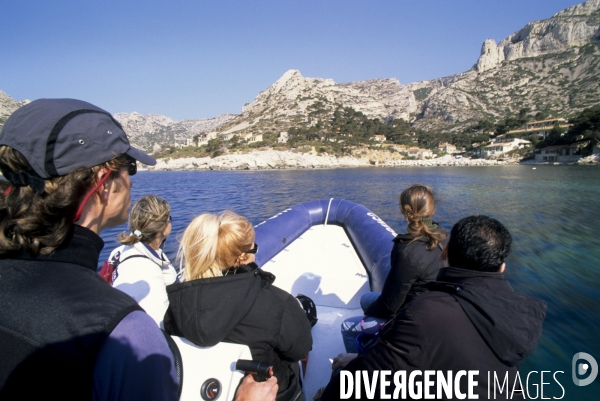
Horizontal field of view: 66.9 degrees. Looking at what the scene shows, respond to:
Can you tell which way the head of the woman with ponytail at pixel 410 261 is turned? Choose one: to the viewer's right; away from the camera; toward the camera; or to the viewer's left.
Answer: away from the camera

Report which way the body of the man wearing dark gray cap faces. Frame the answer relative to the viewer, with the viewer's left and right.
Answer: facing away from the viewer and to the right of the viewer

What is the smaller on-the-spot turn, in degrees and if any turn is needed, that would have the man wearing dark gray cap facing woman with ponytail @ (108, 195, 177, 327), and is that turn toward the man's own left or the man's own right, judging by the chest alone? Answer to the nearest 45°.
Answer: approximately 45° to the man's own left

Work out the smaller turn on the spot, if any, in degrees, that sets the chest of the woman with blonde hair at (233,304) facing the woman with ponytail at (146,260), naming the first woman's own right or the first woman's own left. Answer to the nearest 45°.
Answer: approximately 90° to the first woman's own left

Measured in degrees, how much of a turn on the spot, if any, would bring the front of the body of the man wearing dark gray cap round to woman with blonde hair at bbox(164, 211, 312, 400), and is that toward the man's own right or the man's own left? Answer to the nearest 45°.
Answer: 0° — they already face them

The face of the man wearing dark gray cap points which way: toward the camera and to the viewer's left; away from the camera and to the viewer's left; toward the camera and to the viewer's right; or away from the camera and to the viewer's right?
away from the camera and to the viewer's right

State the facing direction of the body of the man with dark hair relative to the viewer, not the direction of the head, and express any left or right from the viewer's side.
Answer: facing away from the viewer and to the left of the viewer

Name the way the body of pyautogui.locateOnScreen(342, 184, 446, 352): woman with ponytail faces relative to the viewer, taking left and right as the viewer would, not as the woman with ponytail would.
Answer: facing away from the viewer and to the left of the viewer

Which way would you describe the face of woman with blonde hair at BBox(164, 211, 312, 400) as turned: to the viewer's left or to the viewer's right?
to the viewer's right

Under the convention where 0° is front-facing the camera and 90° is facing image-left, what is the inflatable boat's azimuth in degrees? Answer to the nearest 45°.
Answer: approximately 180°

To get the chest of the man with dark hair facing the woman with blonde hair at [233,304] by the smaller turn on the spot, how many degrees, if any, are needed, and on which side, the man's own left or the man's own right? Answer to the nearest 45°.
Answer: approximately 45° to the man's own left
